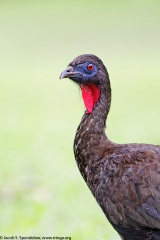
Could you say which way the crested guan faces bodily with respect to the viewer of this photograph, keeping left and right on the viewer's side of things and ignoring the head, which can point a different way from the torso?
facing to the left of the viewer
